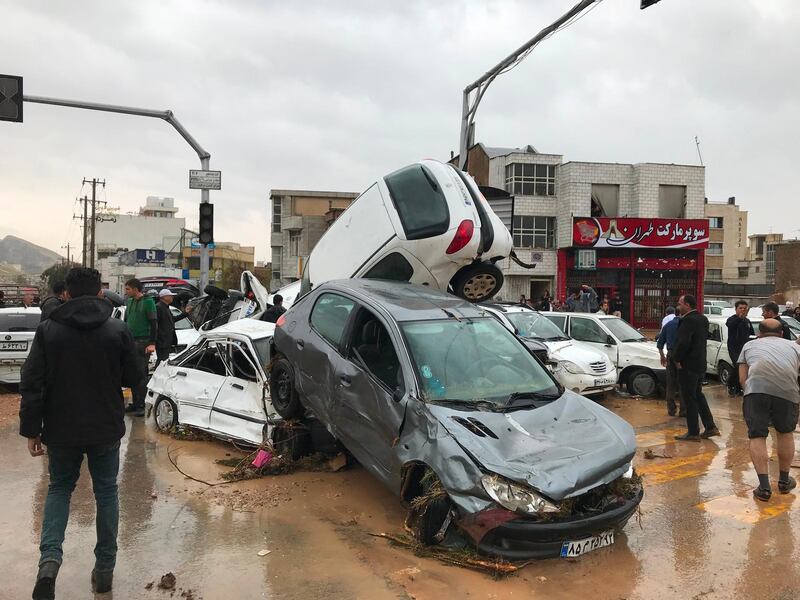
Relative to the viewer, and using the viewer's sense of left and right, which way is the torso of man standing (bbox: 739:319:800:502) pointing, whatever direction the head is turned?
facing away from the viewer

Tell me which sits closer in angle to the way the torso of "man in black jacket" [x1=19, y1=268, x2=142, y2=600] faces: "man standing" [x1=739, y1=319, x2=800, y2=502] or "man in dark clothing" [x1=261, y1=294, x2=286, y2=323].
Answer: the man in dark clothing

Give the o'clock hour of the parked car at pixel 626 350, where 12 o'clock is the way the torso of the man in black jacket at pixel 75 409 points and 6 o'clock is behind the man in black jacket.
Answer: The parked car is roughly at 2 o'clock from the man in black jacket.

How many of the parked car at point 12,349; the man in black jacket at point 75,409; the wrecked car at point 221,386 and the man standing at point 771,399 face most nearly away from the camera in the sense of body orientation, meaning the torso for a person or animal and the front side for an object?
3

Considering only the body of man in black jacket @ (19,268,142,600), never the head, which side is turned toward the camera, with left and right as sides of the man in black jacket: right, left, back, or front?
back

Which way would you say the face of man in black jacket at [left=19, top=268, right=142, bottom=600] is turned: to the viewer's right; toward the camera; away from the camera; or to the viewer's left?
away from the camera
